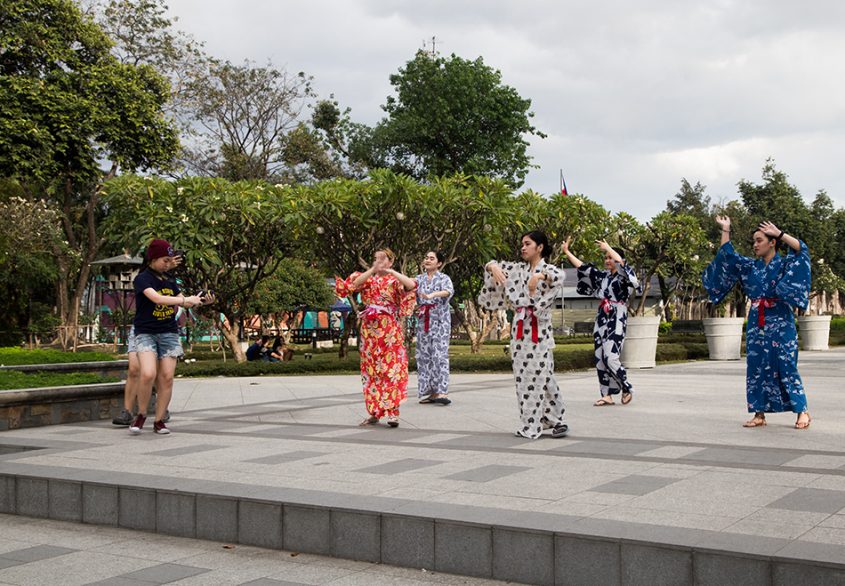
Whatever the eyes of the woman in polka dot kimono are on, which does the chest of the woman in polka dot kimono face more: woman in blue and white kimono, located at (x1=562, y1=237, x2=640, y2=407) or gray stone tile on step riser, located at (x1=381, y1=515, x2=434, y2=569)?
the gray stone tile on step riser

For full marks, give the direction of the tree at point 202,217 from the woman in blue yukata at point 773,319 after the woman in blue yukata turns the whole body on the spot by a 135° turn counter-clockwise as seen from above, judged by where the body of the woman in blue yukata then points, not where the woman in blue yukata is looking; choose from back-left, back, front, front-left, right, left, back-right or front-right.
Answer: back-left

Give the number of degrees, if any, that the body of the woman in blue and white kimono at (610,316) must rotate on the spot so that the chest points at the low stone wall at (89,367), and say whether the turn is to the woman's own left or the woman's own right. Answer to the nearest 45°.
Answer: approximately 45° to the woman's own right

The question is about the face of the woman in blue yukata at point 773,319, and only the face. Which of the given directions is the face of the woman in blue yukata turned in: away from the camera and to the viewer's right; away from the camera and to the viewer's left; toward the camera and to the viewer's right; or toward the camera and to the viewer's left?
toward the camera and to the viewer's left

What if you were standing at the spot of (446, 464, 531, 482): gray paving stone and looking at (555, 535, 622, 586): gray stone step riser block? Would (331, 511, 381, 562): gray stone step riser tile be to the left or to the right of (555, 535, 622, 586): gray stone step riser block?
right

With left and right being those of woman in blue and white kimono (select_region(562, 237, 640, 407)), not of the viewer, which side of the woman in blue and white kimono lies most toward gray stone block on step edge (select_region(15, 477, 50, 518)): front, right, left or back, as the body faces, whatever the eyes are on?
front

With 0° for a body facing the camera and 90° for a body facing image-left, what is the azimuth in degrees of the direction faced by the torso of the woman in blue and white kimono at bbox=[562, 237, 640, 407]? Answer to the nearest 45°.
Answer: approximately 45°

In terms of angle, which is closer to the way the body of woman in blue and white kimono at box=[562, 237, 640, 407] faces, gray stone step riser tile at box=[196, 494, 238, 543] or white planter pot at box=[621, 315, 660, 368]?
the gray stone step riser tile

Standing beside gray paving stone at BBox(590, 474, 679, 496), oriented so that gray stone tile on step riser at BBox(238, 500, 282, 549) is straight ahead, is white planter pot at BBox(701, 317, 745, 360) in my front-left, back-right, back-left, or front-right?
back-right

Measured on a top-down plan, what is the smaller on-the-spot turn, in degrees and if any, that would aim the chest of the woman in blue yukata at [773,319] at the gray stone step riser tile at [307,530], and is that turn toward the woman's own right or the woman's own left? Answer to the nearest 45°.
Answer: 0° — they already face it

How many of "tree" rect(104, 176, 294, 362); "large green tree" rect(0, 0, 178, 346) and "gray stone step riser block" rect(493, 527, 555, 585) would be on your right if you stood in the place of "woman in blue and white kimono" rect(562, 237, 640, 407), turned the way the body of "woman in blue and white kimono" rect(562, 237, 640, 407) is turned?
2

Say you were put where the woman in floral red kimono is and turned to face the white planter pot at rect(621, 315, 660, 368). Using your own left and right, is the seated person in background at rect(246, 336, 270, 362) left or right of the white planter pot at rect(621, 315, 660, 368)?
left

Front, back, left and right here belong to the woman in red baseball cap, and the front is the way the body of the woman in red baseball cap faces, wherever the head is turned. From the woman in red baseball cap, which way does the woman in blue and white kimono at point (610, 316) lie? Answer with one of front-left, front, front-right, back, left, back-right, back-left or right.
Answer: front-left
